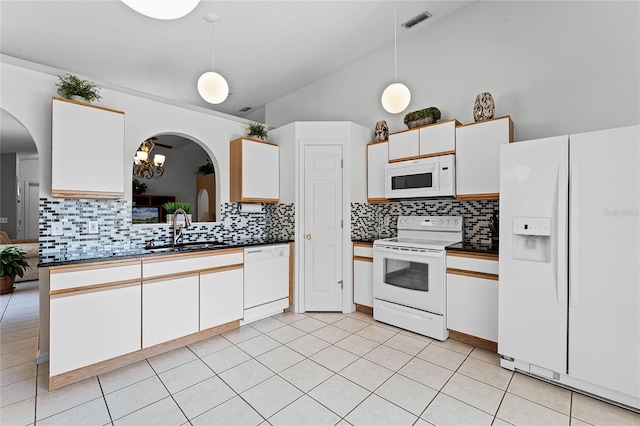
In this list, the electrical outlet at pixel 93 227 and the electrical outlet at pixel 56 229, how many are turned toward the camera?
2

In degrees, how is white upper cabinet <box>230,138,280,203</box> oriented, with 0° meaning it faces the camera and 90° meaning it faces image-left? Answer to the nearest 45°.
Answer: approximately 315°

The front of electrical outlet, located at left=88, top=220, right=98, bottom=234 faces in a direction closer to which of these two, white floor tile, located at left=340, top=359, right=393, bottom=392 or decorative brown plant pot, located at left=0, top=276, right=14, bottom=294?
the white floor tile

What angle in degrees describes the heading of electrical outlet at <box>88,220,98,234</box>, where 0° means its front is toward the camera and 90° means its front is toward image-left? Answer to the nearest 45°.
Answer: approximately 0°

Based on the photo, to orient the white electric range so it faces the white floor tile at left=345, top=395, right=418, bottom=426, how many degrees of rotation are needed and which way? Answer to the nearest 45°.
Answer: approximately 45° to its left

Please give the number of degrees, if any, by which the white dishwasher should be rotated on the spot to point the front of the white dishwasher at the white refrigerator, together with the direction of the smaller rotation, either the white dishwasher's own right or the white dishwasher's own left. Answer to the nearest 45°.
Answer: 0° — it already faces it

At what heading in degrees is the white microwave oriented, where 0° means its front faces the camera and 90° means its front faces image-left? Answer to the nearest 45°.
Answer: approximately 45°

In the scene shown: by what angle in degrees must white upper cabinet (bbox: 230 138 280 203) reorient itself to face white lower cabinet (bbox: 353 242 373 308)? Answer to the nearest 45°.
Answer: approximately 45° to its left
